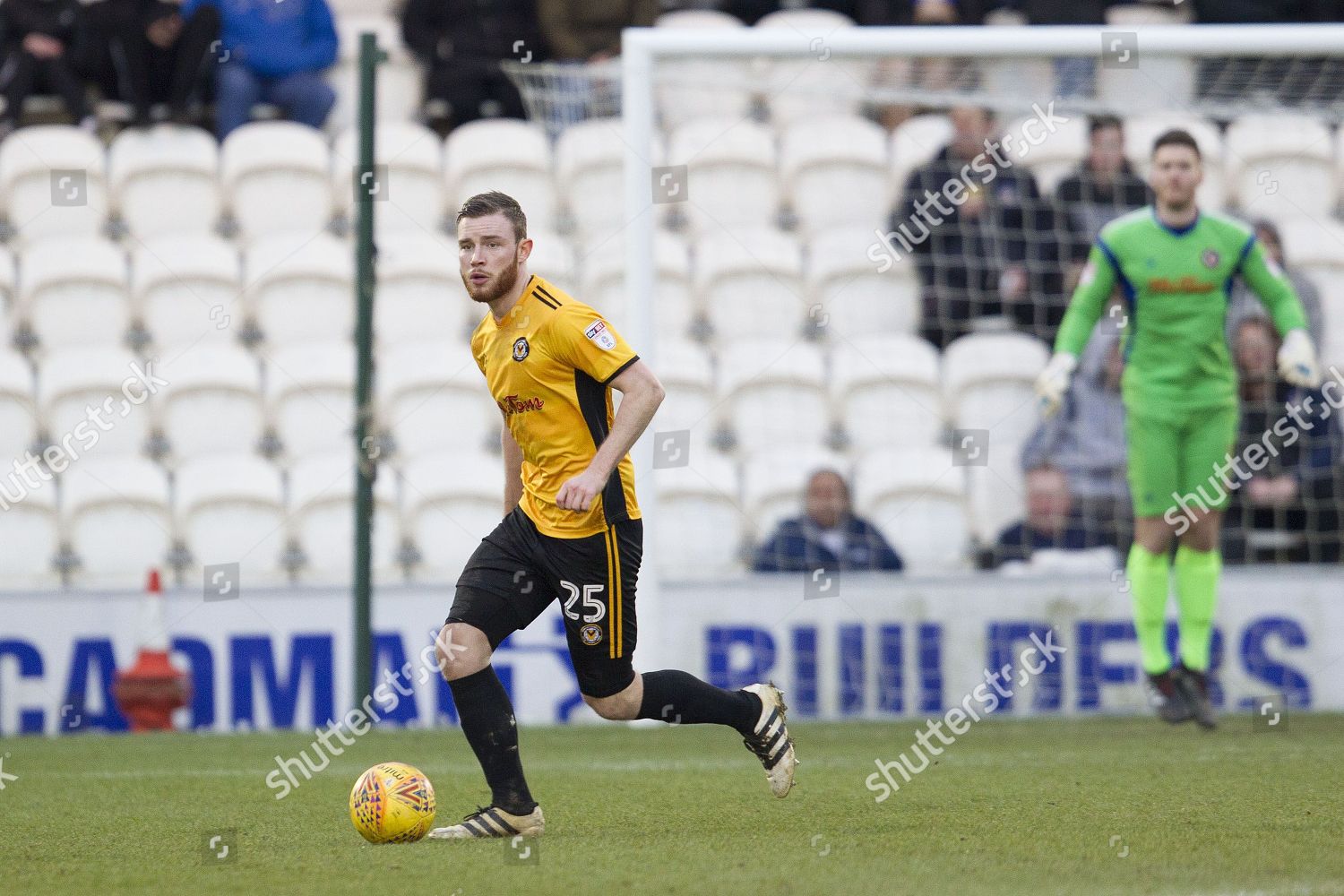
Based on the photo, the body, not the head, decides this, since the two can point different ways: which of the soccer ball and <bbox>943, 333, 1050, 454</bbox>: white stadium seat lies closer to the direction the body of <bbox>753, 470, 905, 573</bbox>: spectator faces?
the soccer ball

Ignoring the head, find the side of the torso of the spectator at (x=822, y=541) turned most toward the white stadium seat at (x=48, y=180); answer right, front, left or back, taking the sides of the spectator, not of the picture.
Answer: right

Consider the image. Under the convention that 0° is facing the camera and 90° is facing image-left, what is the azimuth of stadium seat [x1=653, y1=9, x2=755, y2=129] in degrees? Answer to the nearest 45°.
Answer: approximately 0°

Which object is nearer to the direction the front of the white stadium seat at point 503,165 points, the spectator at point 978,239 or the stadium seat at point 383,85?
the spectator

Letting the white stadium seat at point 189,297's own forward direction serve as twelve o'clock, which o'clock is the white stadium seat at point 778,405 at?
the white stadium seat at point 778,405 is roughly at 10 o'clock from the white stadium seat at point 189,297.

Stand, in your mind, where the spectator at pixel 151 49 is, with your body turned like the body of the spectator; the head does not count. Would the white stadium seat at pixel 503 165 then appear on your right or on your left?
on your left
